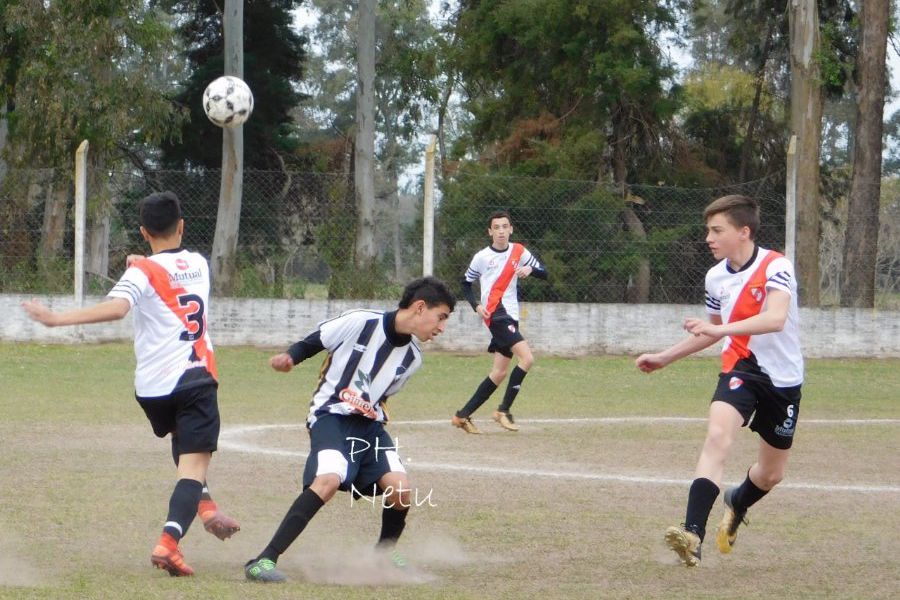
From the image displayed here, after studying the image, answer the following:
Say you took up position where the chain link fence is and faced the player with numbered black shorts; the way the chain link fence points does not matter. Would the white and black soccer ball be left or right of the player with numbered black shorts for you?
right

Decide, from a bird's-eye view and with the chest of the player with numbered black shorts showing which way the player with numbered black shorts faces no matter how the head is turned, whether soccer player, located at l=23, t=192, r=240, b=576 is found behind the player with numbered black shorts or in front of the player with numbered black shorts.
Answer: in front

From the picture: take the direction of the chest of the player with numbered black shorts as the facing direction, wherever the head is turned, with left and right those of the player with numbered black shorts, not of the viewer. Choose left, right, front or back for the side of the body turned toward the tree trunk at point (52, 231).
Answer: right

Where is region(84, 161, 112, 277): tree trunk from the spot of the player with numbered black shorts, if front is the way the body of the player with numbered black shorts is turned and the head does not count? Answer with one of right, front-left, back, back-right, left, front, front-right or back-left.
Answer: right

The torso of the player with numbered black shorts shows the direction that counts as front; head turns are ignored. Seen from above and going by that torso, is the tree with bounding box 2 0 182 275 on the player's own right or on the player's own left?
on the player's own right

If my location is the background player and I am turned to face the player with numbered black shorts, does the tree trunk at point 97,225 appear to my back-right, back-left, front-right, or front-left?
back-right

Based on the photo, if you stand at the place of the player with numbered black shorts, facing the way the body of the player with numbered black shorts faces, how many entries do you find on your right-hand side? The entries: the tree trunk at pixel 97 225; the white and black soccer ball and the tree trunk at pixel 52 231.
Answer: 3

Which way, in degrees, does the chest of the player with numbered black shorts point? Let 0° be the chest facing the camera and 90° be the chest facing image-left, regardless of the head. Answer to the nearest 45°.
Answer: approximately 45°

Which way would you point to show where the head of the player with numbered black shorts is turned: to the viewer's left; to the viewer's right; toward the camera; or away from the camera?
to the viewer's left

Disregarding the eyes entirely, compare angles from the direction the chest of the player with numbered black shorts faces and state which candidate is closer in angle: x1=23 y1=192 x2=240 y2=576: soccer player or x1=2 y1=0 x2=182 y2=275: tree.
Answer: the soccer player

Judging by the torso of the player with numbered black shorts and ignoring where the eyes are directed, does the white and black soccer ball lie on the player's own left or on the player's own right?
on the player's own right
